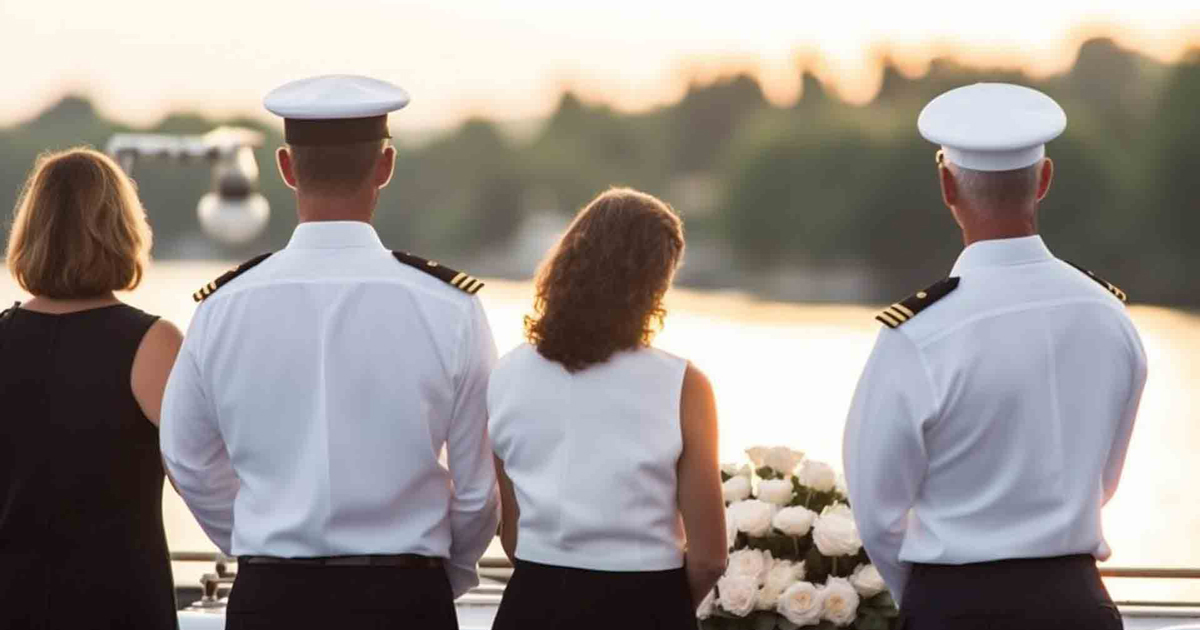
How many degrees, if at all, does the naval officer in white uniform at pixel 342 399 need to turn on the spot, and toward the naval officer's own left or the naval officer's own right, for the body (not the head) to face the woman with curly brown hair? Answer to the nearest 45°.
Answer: approximately 90° to the naval officer's own right

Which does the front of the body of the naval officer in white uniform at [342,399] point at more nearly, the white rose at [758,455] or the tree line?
the tree line

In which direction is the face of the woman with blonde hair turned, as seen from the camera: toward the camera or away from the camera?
away from the camera

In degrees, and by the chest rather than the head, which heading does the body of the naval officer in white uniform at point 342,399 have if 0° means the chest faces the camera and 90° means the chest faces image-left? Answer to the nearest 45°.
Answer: approximately 180°

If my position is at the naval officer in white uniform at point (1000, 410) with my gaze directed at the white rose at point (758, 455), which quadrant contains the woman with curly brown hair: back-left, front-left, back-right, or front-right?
front-left

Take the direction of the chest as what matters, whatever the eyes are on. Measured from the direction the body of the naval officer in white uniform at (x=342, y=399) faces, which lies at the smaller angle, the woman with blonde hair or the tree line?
the tree line

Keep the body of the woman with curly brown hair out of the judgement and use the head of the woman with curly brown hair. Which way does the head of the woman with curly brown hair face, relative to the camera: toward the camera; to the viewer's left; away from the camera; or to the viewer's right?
away from the camera

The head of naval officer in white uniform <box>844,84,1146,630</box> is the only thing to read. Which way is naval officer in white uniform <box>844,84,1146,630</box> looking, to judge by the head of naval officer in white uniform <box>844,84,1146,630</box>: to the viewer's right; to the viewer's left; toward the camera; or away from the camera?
away from the camera

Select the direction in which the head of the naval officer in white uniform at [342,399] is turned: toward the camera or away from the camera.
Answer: away from the camera

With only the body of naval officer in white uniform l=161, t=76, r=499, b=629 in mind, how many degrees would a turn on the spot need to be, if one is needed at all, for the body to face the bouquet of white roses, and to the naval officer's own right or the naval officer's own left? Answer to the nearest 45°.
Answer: approximately 90° to the naval officer's own right

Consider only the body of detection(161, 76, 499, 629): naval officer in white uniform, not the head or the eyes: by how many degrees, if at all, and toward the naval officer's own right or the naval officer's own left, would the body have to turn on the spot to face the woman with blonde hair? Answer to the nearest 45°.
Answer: approximately 45° to the naval officer's own left

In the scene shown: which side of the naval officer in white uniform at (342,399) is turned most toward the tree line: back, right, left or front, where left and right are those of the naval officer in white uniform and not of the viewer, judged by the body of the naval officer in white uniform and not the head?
front
